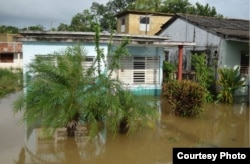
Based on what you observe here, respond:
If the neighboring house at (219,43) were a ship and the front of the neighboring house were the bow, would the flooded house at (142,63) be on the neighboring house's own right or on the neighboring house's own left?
on the neighboring house's own right

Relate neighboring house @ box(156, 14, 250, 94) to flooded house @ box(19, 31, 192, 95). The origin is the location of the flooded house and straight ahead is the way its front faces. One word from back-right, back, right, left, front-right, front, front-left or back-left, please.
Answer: left

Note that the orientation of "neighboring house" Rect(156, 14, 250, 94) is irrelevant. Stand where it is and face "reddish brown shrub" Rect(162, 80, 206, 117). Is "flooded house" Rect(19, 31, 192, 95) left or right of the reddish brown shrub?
right

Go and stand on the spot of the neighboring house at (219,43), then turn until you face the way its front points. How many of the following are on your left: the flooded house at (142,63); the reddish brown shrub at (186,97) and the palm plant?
0

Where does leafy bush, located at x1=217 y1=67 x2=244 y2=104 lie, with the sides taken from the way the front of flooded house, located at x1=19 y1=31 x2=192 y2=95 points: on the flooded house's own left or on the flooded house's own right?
on the flooded house's own left

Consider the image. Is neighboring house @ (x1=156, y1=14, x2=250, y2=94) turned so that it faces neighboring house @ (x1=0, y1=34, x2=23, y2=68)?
no

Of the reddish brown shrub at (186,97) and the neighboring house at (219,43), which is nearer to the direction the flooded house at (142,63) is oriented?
the reddish brown shrub

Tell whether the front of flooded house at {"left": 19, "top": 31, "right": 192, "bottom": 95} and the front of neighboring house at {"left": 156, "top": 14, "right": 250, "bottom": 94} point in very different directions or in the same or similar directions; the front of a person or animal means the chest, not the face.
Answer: same or similar directions

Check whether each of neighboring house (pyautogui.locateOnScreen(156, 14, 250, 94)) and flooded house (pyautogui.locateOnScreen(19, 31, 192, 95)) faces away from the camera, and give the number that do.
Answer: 0

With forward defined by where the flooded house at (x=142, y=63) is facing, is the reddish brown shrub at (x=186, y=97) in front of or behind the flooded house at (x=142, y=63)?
in front

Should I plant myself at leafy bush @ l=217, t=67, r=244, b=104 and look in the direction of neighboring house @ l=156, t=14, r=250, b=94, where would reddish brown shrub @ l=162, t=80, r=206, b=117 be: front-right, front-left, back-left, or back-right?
back-left

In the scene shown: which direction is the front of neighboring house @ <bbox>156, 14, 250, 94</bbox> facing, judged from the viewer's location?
facing the viewer and to the right of the viewer

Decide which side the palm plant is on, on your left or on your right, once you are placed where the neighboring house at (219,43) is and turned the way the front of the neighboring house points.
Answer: on your right

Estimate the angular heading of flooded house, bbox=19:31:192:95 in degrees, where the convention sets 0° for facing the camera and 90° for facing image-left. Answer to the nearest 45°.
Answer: approximately 0°

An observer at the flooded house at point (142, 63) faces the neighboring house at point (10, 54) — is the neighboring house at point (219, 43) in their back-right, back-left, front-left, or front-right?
back-right

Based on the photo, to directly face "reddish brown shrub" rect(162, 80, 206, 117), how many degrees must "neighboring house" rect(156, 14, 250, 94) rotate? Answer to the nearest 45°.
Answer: approximately 45° to its right
